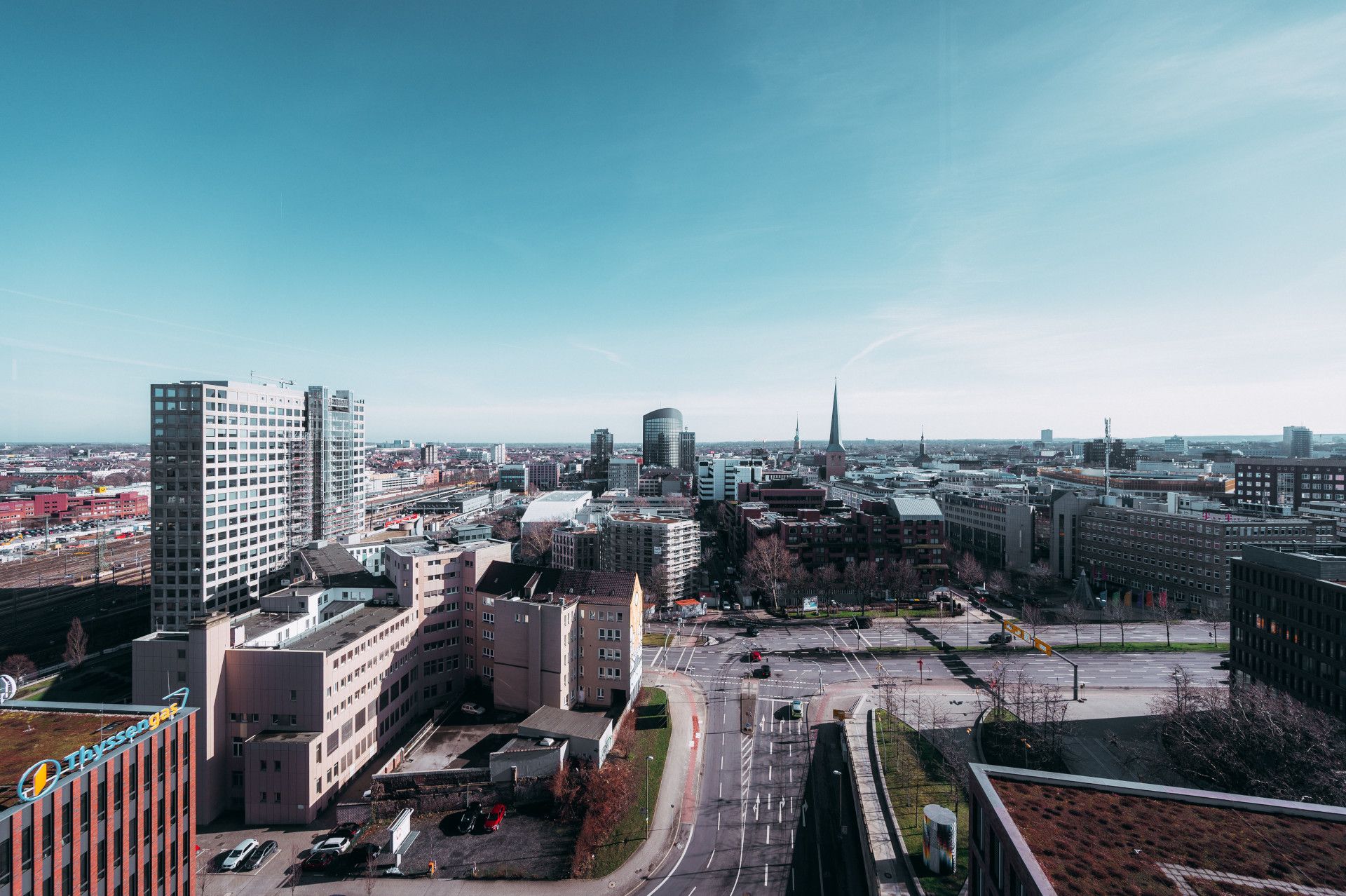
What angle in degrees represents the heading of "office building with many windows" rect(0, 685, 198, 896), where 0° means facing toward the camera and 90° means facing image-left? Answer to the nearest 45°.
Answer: approximately 315°

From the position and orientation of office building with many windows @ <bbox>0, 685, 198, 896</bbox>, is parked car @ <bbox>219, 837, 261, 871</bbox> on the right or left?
on its left
